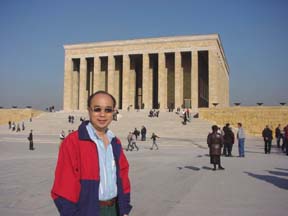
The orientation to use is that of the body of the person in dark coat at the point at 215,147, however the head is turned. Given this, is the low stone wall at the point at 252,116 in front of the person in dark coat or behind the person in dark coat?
in front

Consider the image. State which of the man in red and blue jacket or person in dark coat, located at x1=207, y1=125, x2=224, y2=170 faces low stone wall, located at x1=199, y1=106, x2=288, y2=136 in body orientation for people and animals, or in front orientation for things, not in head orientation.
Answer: the person in dark coat

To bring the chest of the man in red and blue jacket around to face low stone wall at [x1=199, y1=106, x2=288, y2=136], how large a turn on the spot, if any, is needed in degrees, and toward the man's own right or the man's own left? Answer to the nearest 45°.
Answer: approximately 90° to the man's own left

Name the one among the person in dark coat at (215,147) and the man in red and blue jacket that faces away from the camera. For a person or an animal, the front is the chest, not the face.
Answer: the person in dark coat

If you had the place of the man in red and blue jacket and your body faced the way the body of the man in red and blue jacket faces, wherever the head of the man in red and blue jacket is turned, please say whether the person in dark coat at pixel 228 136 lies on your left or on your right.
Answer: on your left

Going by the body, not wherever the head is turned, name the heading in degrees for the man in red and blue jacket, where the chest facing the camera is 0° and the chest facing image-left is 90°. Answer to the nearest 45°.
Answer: approximately 315°

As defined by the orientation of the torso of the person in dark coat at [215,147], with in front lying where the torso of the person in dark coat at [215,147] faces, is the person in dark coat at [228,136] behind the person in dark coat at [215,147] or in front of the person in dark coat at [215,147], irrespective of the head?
in front

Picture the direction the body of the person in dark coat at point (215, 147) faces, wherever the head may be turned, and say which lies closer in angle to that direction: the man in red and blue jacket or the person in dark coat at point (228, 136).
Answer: the person in dark coat

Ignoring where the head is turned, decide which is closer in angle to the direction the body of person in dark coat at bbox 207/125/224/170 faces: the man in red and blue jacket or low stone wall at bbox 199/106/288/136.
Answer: the low stone wall
